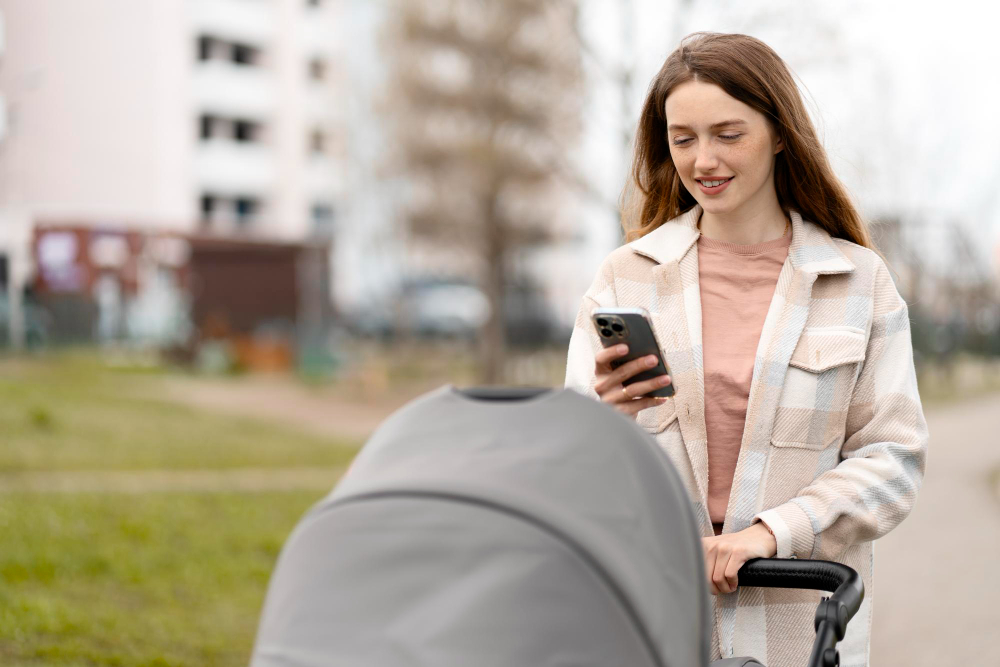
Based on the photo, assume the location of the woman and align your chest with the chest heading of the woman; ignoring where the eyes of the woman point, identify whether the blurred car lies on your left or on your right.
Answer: on your right

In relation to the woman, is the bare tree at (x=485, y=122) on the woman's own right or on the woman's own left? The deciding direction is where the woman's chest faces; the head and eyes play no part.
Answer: on the woman's own right

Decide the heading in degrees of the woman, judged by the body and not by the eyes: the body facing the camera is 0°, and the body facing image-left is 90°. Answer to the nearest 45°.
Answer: approximately 45°

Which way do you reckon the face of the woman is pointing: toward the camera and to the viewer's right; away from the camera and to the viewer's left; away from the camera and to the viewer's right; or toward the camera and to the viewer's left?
toward the camera and to the viewer's left
